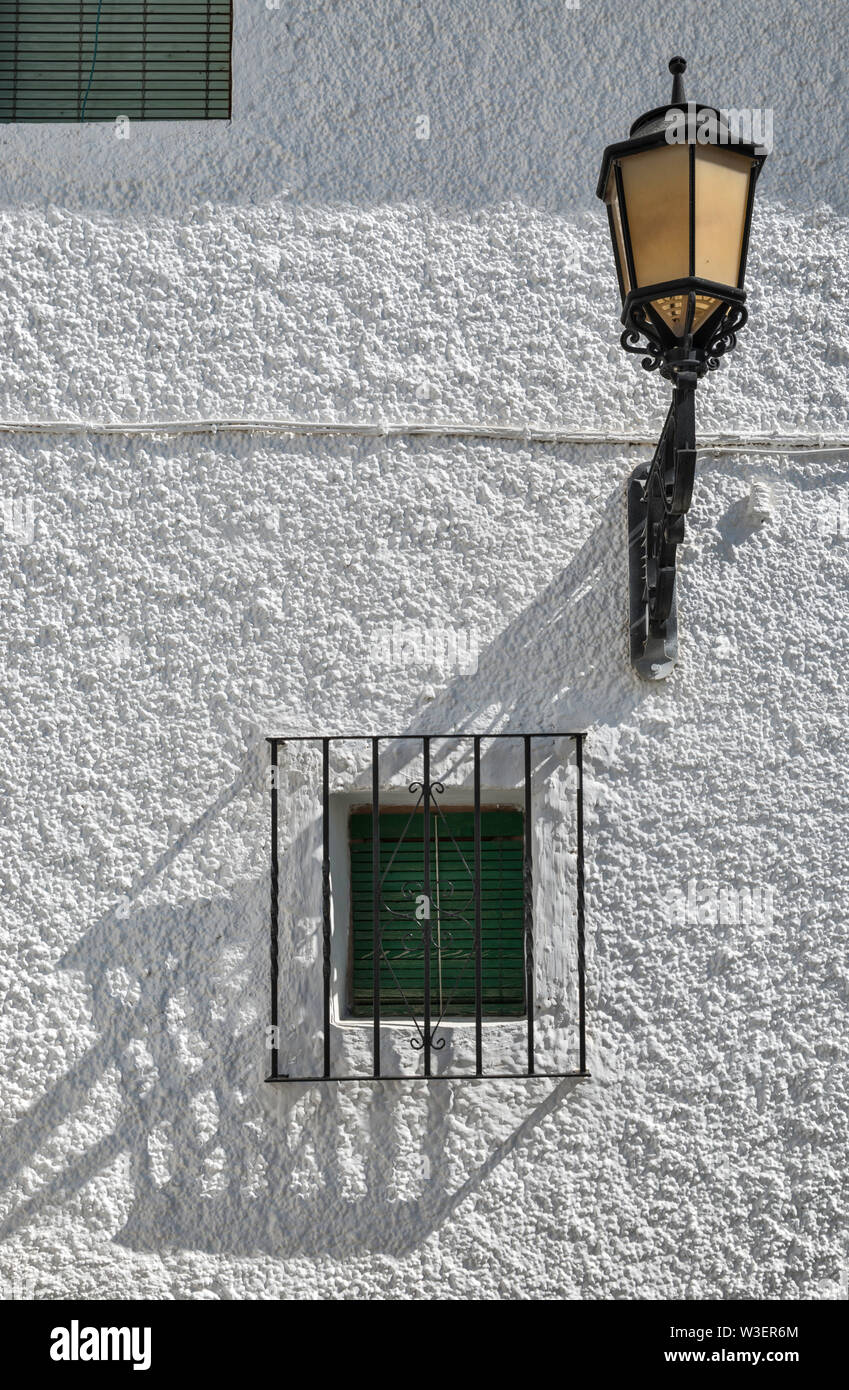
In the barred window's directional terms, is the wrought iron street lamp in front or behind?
in front

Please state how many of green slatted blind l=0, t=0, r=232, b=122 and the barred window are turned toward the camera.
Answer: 2

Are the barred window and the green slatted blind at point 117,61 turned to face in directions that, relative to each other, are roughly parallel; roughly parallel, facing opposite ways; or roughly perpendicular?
roughly parallel

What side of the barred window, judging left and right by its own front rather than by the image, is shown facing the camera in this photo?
front

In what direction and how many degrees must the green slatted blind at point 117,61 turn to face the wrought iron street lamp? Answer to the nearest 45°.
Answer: approximately 45° to its left

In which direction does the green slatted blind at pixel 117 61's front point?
toward the camera
